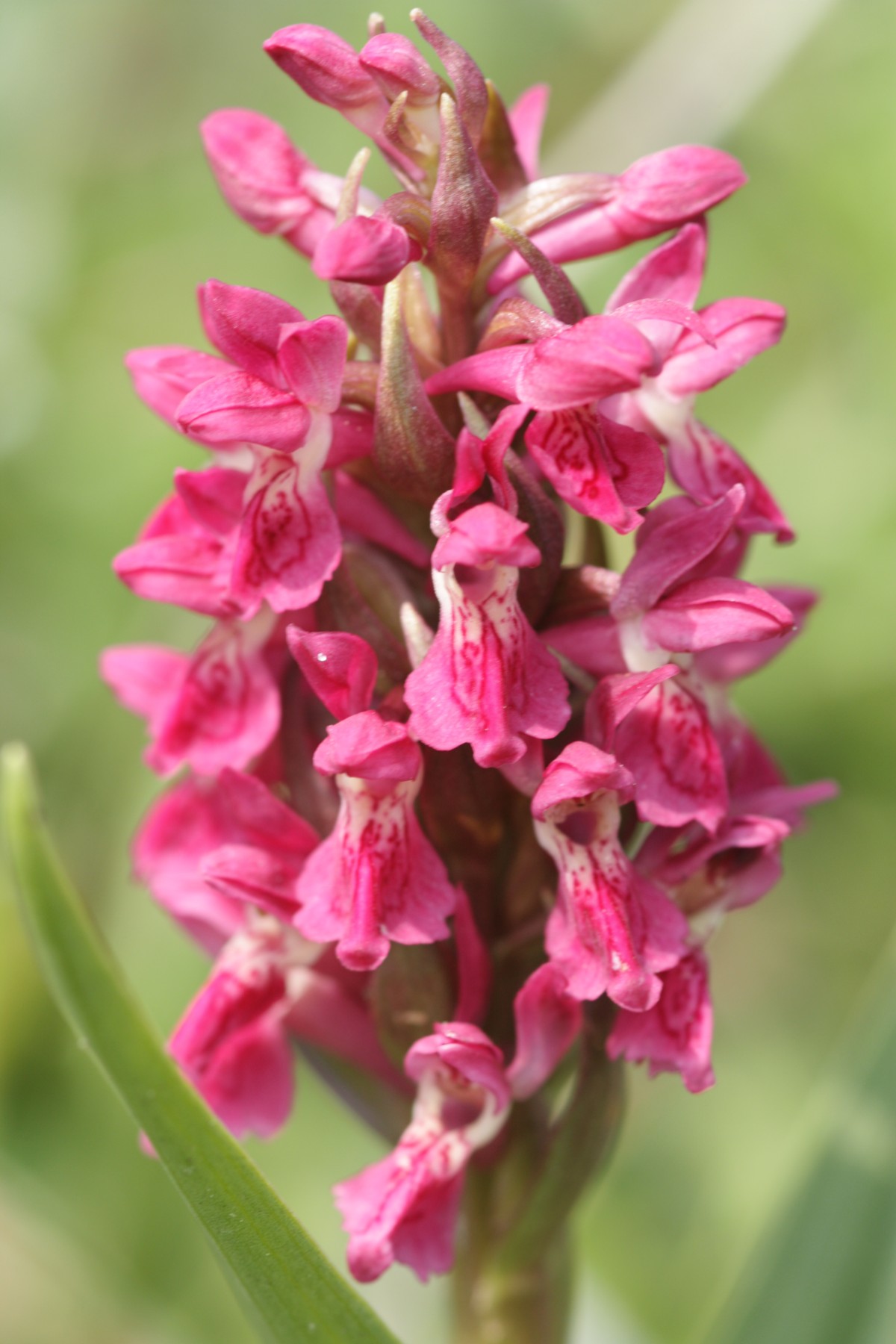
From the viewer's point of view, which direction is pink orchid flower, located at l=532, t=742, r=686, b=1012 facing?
toward the camera

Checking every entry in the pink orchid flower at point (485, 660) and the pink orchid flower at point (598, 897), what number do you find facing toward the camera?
2
